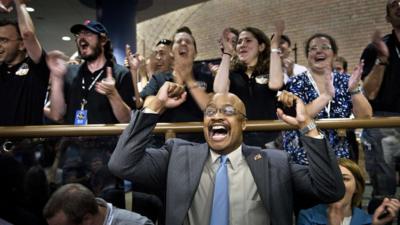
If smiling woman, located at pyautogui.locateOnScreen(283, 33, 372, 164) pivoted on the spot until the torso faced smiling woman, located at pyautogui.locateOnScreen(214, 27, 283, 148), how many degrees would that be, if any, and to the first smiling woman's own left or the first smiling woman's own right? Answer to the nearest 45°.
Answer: approximately 90° to the first smiling woman's own right

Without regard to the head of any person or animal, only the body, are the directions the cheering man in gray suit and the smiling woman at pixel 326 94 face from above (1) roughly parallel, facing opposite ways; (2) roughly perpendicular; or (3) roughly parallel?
roughly parallel

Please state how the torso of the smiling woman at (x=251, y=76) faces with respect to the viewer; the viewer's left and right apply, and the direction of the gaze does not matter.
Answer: facing the viewer and to the left of the viewer

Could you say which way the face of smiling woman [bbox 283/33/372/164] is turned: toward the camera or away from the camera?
toward the camera

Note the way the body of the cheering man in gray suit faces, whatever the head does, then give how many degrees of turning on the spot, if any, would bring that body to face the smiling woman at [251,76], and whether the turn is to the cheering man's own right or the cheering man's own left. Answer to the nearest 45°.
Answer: approximately 180°

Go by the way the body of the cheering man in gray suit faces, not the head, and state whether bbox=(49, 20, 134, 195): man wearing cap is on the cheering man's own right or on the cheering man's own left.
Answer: on the cheering man's own right

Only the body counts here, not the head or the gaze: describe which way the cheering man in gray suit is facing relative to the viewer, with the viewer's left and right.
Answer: facing the viewer

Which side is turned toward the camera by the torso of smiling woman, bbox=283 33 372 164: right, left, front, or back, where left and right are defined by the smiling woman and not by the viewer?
front

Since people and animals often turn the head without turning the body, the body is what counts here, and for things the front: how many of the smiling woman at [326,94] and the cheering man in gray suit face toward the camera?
2

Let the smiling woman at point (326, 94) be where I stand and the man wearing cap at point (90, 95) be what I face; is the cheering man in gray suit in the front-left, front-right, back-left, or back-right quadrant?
front-left
